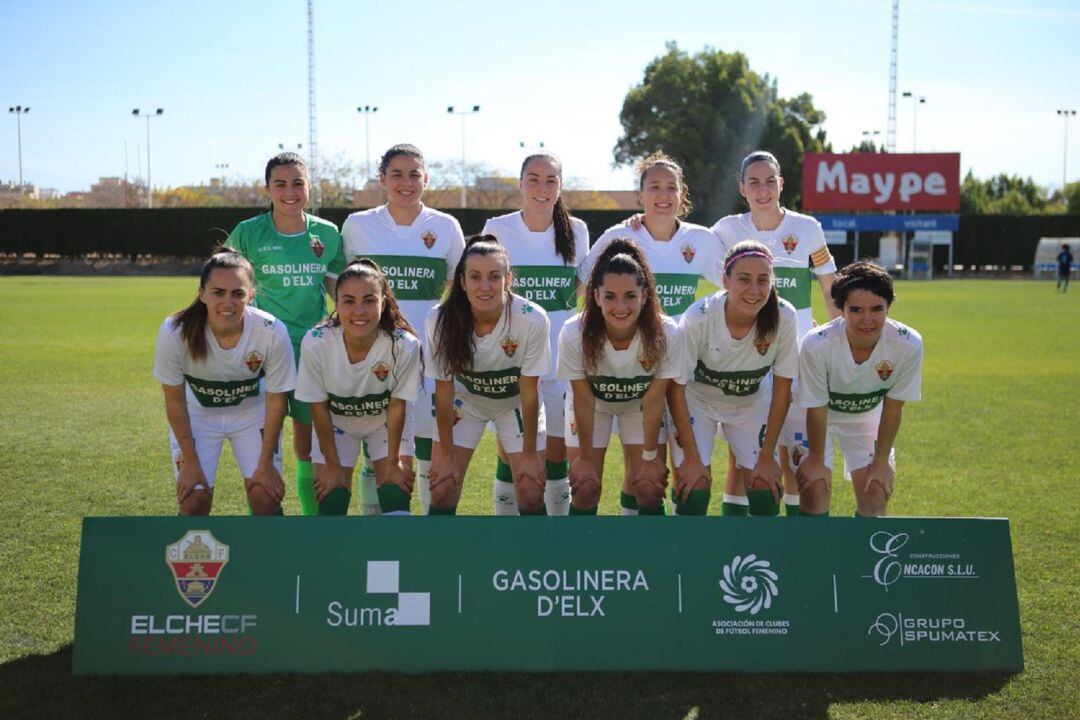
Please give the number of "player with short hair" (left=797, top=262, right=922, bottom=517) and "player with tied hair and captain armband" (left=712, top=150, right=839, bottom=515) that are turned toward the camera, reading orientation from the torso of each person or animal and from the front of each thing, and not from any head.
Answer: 2

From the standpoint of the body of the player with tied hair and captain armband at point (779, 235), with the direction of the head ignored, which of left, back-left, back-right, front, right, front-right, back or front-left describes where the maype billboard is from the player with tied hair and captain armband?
back

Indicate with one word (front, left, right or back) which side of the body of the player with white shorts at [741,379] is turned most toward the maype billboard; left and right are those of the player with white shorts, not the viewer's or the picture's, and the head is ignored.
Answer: back

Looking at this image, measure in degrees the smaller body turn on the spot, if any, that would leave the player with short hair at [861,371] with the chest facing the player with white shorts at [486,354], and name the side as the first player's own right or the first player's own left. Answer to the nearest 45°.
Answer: approximately 90° to the first player's own right

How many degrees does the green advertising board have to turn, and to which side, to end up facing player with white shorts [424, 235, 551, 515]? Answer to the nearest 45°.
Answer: approximately 180°

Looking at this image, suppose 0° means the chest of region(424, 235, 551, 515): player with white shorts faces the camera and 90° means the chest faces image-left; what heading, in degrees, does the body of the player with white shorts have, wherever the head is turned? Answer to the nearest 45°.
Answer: approximately 0°

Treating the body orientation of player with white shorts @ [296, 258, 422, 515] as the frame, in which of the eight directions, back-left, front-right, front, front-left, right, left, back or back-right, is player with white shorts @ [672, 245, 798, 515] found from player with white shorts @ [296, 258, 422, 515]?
left

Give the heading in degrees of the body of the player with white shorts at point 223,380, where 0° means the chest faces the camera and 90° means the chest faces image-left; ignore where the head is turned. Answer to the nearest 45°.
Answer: approximately 0°
